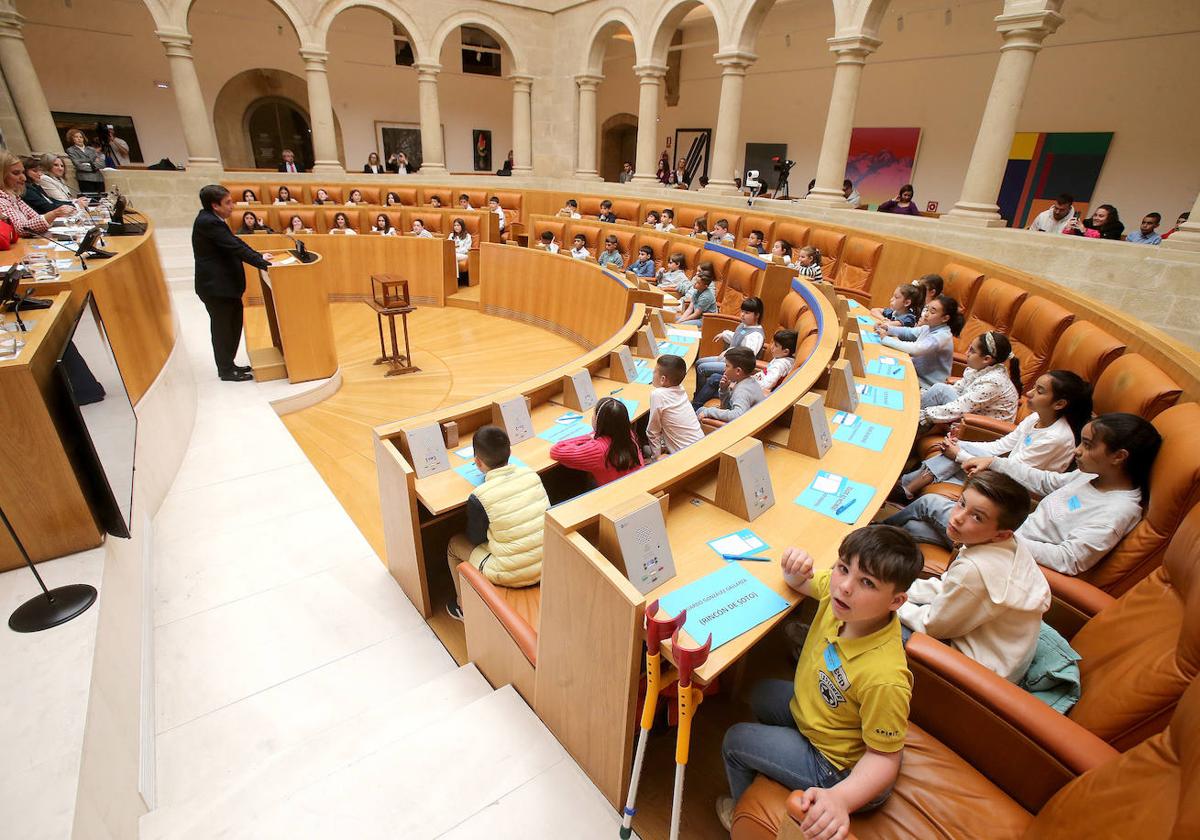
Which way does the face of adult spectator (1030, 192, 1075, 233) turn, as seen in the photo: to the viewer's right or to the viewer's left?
to the viewer's left

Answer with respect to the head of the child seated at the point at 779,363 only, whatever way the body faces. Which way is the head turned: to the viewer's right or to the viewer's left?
to the viewer's left

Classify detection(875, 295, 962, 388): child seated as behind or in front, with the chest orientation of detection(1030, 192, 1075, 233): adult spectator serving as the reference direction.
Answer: in front

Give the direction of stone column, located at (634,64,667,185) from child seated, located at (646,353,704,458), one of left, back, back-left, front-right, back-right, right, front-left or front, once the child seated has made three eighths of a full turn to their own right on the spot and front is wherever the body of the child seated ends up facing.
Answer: left

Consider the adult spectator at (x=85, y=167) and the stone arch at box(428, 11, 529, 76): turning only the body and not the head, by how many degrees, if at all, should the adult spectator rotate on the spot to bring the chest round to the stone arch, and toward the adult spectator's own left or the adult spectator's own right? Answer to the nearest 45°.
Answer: approximately 45° to the adult spectator's own left

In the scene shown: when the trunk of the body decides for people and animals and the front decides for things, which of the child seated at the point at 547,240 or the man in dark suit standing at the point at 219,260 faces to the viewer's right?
the man in dark suit standing

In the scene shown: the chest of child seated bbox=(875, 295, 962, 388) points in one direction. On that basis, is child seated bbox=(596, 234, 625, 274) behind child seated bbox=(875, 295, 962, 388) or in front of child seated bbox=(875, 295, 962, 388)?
in front

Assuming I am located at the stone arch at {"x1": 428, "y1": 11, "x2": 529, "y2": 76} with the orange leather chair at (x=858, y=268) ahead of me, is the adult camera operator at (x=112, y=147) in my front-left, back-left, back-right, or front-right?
back-right

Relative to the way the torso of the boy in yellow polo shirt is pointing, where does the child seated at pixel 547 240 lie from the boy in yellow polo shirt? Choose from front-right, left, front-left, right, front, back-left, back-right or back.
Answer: right

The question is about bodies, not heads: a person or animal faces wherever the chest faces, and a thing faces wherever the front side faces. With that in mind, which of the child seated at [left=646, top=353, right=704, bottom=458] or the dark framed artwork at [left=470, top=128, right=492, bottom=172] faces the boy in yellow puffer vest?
the dark framed artwork

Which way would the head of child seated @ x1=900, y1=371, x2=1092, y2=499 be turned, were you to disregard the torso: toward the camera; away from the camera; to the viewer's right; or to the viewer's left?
to the viewer's left

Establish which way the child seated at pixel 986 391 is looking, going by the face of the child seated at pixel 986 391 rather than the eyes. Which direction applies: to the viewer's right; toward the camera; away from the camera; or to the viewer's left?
to the viewer's left

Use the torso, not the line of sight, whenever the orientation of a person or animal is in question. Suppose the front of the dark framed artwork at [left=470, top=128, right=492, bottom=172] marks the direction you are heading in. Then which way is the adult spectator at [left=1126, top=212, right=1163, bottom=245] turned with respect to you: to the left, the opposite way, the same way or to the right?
to the right

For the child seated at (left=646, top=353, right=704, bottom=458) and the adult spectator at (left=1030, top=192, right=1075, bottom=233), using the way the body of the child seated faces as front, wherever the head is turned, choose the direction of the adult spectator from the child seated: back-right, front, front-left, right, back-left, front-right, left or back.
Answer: right

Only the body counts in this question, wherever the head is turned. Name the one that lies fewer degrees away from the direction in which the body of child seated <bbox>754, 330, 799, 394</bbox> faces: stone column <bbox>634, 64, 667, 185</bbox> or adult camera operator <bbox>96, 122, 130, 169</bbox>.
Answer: the adult camera operator

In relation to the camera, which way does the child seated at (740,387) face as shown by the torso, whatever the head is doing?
to the viewer's left
